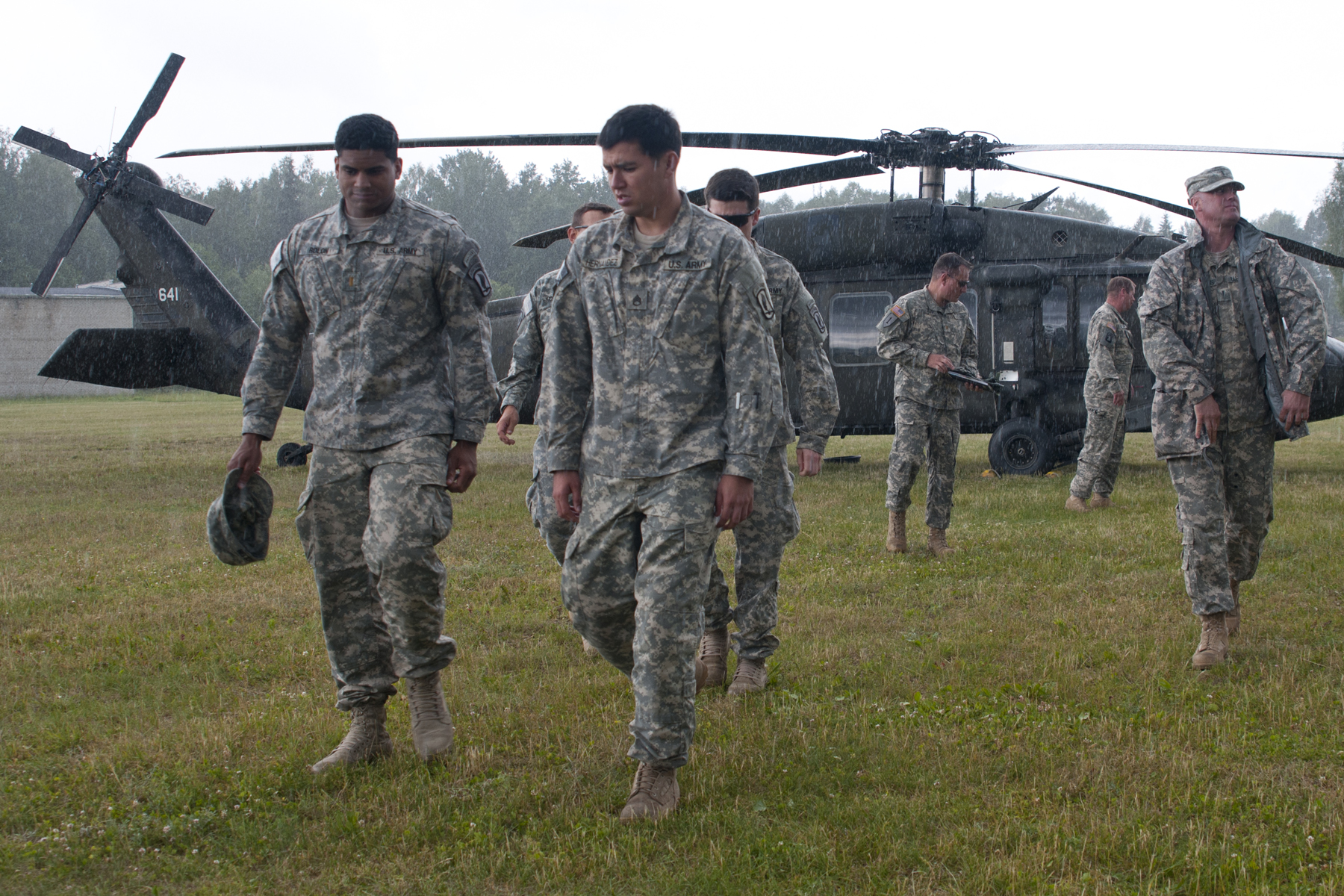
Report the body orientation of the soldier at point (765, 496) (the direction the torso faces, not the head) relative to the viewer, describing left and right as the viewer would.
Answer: facing the viewer and to the left of the viewer

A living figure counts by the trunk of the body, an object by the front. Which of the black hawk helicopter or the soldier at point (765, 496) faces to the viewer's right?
the black hawk helicopter

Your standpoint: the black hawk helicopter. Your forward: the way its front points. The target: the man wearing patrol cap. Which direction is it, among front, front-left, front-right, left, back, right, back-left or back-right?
right

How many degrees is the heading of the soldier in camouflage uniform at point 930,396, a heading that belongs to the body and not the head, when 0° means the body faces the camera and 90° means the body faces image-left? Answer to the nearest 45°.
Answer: approximately 315°

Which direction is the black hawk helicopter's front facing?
to the viewer's right

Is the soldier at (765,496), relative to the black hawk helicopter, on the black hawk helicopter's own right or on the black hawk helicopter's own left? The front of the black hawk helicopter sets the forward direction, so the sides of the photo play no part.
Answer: on the black hawk helicopter's own right

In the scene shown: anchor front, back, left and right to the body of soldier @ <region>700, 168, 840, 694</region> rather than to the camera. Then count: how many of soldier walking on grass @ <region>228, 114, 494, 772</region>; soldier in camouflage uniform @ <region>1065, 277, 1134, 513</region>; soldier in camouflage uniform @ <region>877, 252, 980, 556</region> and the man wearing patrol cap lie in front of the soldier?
1

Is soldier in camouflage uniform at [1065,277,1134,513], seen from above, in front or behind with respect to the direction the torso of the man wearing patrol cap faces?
behind
